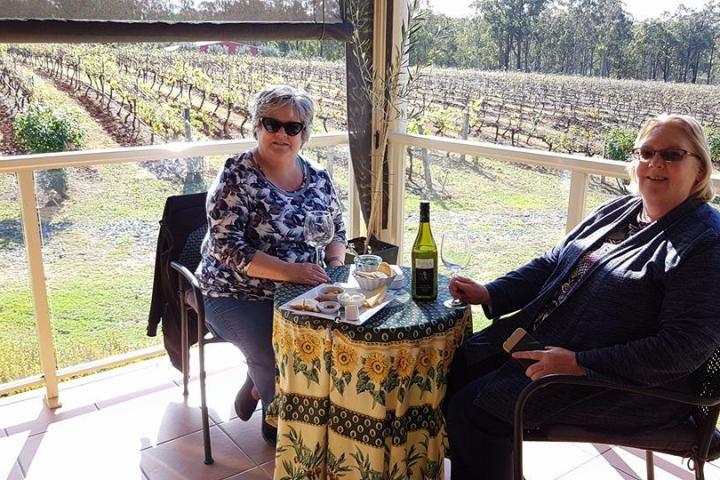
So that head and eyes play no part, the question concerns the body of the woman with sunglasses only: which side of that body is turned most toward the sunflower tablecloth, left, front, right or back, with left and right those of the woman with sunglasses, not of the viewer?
front

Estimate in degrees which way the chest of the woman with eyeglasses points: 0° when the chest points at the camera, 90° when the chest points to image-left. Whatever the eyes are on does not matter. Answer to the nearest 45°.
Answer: approximately 45°

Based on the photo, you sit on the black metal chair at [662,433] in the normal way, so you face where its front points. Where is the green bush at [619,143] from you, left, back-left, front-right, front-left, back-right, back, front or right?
right

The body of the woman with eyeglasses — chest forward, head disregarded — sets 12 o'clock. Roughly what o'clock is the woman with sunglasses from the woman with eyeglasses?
The woman with sunglasses is roughly at 2 o'clock from the woman with eyeglasses.

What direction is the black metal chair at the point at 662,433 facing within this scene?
to the viewer's left

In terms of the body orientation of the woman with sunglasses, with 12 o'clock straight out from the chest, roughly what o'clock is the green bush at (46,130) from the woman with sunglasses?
The green bush is roughly at 6 o'clock from the woman with sunglasses.

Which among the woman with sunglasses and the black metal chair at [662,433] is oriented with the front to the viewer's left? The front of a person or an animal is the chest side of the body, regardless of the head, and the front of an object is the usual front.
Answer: the black metal chair

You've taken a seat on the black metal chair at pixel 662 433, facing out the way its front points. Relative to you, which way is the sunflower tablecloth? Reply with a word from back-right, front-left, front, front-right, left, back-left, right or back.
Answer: front

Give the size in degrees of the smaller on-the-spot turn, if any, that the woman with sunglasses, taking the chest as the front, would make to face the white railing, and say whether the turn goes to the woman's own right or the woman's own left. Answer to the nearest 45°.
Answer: approximately 180°

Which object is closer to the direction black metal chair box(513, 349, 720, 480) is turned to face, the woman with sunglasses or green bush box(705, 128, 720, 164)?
the woman with sunglasses

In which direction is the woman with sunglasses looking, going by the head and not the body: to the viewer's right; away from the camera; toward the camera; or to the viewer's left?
toward the camera

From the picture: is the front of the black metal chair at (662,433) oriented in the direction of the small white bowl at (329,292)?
yes

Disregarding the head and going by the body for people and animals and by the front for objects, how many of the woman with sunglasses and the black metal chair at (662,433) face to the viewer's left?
1
